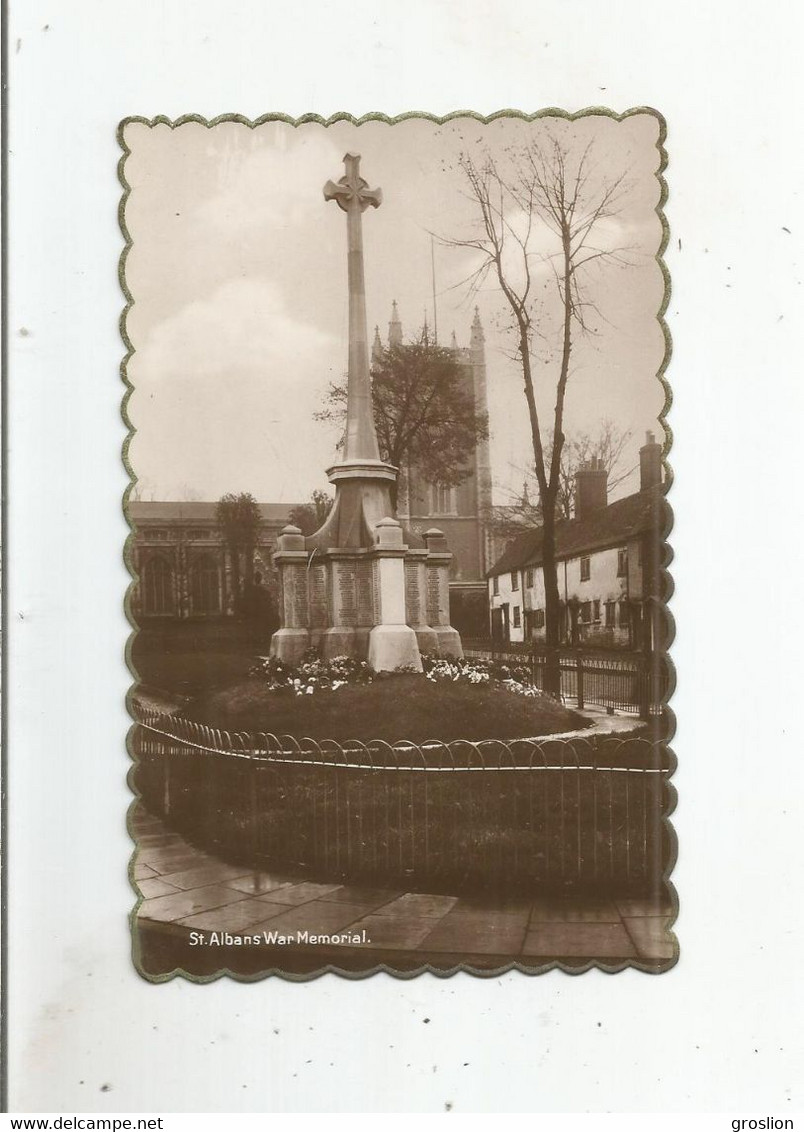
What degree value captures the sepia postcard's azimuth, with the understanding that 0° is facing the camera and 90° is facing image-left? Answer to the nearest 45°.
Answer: approximately 0°

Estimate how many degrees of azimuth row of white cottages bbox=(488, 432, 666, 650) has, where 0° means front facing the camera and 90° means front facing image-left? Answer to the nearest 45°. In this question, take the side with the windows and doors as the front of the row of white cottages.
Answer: approximately 45°
